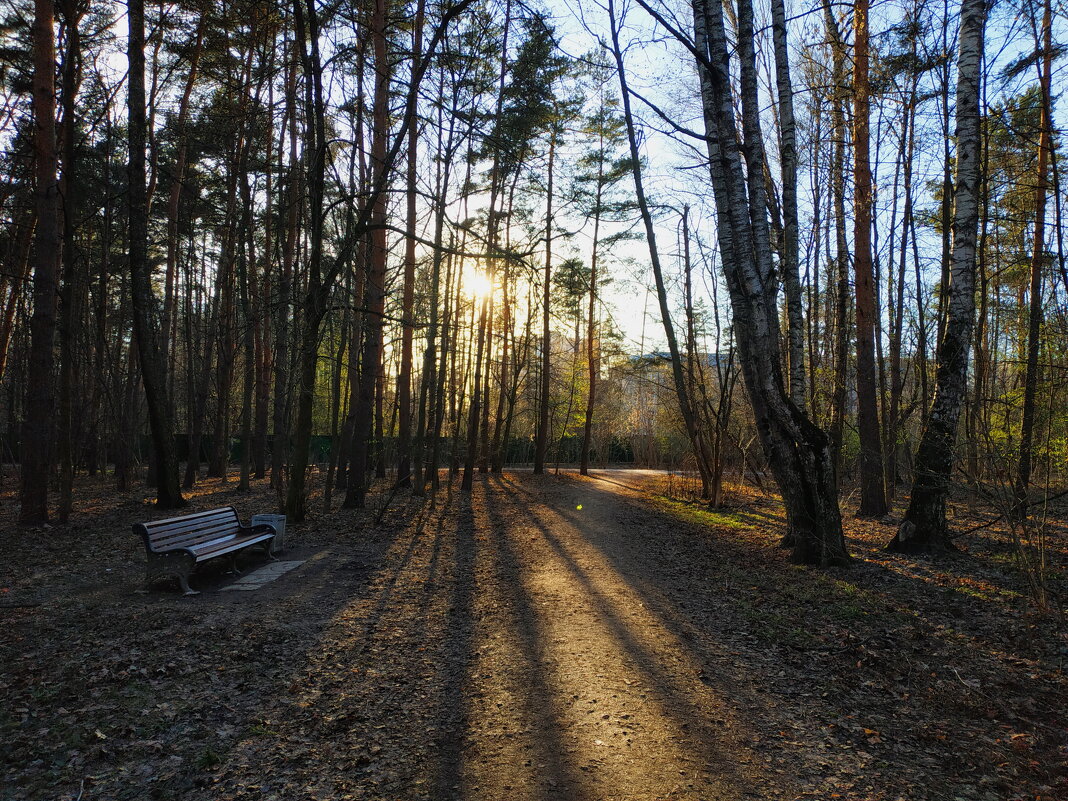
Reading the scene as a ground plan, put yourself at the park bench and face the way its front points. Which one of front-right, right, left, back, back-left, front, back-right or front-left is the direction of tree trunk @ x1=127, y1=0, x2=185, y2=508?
back-left

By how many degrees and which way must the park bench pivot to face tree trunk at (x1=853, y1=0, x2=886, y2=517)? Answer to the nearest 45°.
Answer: approximately 45° to its left

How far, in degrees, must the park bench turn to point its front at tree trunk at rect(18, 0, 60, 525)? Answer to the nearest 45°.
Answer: approximately 180°

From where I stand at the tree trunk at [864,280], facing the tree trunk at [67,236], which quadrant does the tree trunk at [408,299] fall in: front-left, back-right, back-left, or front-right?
front-right

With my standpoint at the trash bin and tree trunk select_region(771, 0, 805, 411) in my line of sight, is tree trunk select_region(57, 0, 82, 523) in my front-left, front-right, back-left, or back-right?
back-left

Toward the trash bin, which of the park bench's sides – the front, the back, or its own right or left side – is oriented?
left

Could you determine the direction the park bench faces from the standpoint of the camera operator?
facing the viewer and to the right of the viewer

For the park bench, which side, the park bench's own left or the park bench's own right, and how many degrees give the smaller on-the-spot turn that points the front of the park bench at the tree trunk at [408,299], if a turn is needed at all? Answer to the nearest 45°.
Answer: approximately 90° to the park bench's own left

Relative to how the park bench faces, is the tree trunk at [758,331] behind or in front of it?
in front

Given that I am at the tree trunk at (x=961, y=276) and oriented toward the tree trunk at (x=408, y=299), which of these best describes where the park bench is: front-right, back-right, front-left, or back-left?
front-left
